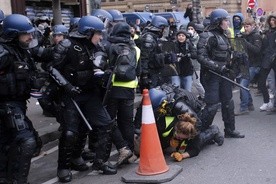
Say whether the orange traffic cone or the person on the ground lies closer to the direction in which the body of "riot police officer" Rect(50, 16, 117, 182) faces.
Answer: the orange traffic cone

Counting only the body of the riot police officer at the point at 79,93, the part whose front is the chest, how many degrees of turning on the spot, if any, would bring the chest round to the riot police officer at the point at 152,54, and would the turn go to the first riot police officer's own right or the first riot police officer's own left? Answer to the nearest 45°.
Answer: approximately 90° to the first riot police officer's own left

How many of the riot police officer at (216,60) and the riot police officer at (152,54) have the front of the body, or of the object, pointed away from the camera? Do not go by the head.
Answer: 0

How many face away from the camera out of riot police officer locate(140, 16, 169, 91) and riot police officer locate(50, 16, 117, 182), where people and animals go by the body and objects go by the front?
0

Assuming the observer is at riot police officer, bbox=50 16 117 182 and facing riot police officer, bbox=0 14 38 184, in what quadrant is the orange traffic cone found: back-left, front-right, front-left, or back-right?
back-left

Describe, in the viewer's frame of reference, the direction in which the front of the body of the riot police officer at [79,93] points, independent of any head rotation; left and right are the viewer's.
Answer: facing the viewer and to the right of the viewer

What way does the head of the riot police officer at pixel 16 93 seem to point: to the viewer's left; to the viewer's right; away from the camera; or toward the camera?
to the viewer's right

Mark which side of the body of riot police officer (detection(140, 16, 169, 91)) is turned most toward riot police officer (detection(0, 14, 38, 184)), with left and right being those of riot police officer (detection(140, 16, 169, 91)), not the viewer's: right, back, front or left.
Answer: right

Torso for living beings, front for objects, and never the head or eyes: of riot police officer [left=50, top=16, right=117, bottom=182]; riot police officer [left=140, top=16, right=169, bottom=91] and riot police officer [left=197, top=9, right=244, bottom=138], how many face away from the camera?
0

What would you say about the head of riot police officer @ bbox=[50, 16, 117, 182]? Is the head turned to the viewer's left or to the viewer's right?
to the viewer's right

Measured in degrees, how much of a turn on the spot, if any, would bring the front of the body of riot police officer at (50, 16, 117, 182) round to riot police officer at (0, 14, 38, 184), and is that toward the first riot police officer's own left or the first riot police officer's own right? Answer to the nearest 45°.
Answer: approximately 90° to the first riot police officer's own right
